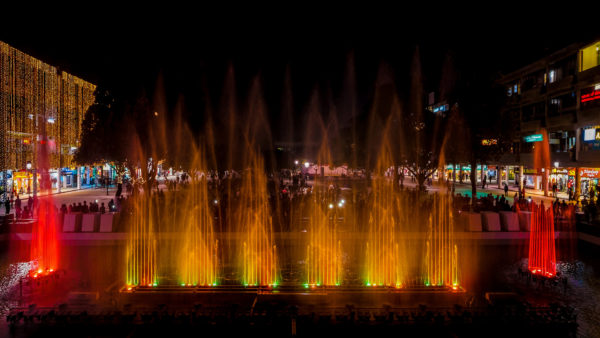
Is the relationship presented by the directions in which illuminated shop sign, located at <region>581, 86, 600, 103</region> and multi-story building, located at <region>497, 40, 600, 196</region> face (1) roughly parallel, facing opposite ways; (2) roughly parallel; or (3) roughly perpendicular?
roughly parallel

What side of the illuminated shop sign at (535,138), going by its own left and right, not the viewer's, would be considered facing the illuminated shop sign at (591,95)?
left

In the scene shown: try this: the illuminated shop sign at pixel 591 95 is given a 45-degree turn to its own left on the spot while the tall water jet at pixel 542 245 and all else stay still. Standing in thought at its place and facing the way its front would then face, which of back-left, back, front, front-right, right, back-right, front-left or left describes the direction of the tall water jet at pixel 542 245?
front

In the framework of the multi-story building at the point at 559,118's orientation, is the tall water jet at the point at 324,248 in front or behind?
in front

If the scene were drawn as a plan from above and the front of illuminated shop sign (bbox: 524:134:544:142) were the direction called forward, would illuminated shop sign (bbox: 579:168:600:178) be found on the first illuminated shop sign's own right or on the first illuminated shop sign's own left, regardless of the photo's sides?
on the first illuminated shop sign's own left

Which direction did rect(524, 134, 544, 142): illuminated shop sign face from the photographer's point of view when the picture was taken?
facing the viewer and to the left of the viewer

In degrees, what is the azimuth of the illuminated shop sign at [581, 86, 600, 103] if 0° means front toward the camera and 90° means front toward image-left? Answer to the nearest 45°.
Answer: approximately 45°

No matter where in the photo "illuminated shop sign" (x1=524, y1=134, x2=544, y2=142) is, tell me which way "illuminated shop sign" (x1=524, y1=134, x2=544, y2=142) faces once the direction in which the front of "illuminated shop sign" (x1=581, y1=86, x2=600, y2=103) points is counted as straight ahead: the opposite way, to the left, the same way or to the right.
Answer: the same way

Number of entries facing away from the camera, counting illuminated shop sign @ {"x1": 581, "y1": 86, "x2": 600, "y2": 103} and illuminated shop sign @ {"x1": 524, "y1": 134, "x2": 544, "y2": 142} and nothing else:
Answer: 0

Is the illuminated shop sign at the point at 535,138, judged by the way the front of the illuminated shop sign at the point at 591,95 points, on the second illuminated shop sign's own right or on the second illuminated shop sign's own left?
on the second illuminated shop sign's own right

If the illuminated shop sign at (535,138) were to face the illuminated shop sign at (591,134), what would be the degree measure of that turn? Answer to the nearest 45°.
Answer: approximately 90° to its left

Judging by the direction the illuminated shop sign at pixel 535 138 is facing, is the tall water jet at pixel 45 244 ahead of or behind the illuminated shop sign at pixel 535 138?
ahead
